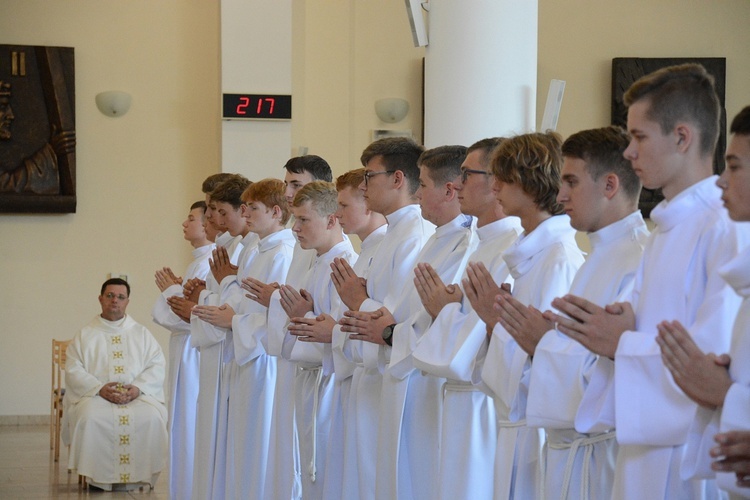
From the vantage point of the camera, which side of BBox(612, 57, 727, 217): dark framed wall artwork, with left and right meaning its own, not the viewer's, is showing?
front

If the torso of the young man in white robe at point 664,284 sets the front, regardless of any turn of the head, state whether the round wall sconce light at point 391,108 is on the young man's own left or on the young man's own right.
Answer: on the young man's own right

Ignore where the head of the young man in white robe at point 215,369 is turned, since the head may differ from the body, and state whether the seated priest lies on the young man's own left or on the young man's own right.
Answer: on the young man's own right

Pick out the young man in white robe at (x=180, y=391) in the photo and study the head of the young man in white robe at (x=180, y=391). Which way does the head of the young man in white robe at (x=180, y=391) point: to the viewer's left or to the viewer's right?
to the viewer's left

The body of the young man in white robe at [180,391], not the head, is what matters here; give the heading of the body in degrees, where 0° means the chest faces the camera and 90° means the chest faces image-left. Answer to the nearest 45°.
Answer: approximately 90°

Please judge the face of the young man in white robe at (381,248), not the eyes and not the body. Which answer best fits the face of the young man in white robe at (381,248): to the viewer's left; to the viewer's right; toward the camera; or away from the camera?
to the viewer's left

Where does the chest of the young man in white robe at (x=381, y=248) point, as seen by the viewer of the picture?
to the viewer's left

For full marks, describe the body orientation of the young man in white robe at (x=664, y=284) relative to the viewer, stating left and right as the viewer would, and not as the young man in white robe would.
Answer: facing to the left of the viewer

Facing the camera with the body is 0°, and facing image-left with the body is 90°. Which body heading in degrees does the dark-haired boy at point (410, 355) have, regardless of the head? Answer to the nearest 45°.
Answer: approximately 90°

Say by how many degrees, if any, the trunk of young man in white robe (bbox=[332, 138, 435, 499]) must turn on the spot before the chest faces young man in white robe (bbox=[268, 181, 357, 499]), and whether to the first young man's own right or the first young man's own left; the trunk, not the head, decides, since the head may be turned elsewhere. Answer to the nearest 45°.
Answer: approximately 45° to the first young man's own right

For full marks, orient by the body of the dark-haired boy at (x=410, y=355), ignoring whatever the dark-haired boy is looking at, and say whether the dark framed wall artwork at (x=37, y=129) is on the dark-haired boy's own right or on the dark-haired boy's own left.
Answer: on the dark-haired boy's own right

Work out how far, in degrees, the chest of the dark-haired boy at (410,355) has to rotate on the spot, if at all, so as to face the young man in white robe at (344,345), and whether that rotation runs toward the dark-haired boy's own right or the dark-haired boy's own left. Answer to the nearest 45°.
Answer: approximately 45° to the dark-haired boy's own right

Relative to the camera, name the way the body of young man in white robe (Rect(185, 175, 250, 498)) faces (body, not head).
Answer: to the viewer's left

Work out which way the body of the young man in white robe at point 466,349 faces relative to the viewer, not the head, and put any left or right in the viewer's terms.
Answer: facing to the left of the viewer

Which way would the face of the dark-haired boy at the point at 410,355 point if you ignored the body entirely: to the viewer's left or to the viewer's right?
to the viewer's left

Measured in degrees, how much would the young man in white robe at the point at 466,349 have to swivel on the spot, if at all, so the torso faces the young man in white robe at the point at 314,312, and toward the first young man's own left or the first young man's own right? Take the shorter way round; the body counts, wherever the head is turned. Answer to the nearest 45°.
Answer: approximately 45° to the first young man's own right
